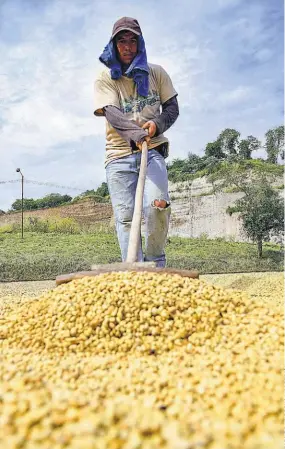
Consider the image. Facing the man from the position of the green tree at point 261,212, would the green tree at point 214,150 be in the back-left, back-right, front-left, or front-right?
back-right

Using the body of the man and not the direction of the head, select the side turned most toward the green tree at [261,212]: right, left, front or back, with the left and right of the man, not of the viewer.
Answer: back

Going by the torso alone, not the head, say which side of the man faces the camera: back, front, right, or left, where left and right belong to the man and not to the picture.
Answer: front

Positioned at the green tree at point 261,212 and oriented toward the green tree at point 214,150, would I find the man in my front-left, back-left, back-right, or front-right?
back-left

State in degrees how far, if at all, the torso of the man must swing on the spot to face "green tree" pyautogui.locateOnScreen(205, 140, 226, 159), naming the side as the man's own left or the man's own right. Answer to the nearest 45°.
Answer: approximately 180°
